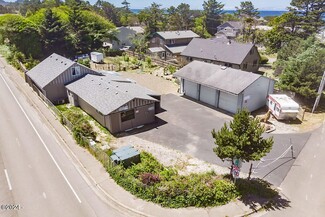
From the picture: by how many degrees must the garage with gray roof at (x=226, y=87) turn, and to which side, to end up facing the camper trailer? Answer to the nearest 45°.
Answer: approximately 90° to its left

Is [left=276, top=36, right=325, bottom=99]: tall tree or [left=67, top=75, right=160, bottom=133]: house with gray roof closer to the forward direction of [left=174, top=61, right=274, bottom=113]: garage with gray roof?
the house with gray roof

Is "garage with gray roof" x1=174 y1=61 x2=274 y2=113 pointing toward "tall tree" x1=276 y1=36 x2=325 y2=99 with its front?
no

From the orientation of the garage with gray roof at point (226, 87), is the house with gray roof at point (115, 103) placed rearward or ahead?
ahead

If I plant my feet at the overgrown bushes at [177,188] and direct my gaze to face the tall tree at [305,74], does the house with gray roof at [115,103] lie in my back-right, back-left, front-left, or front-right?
front-left

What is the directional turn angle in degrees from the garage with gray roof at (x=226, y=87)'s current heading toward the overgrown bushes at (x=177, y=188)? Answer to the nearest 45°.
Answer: approximately 45° to its left

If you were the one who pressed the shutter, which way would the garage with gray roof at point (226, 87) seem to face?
facing the viewer and to the left of the viewer

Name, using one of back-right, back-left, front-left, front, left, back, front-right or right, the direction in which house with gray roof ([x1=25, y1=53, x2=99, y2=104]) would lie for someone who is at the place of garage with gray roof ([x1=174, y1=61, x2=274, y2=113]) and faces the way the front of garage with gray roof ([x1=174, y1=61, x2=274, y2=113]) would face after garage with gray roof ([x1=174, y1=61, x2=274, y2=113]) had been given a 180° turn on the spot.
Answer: back-left

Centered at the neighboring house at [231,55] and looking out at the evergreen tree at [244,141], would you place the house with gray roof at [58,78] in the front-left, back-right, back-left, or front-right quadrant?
front-right

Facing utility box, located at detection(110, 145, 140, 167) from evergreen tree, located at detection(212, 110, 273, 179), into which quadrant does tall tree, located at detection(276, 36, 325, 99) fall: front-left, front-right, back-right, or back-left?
back-right

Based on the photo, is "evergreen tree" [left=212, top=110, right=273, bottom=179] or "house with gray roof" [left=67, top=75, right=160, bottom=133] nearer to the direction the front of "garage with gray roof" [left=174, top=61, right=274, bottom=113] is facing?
the house with gray roof

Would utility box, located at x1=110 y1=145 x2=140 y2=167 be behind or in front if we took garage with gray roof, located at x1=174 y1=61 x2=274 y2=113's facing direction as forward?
in front

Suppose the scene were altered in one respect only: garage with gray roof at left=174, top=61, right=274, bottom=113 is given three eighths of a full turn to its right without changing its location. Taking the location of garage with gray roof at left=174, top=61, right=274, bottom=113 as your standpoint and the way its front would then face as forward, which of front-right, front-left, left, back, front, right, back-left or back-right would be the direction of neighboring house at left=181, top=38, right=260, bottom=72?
front

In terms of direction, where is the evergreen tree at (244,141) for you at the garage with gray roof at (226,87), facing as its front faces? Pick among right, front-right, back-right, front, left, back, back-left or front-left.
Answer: front-left
